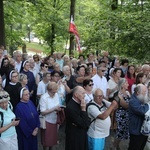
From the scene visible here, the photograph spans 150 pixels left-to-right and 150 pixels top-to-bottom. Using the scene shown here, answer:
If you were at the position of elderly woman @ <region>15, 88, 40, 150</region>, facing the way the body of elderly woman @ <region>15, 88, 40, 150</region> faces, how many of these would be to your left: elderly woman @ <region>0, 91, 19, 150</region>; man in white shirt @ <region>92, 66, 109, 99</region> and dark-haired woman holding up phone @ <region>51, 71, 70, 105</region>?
2

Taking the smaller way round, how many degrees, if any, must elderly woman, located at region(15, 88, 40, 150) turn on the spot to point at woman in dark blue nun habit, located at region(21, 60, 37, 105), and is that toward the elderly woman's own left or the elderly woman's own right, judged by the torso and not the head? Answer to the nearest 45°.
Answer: approximately 135° to the elderly woman's own left

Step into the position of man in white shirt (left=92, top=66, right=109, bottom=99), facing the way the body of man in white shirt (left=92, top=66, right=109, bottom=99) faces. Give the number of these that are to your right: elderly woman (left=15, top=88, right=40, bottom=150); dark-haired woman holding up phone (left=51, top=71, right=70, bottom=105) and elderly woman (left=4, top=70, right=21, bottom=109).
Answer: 3

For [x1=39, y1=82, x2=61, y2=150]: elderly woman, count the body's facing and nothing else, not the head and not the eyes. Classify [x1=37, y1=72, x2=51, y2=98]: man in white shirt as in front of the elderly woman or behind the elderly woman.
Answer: behind

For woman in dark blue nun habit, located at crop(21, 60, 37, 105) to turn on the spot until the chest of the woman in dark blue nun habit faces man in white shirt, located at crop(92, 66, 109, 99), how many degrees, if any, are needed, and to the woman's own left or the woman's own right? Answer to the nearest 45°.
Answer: approximately 45° to the woman's own left

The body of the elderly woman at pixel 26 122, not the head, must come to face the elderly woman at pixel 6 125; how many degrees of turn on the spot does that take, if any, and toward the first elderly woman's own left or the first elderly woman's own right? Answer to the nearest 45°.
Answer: approximately 90° to the first elderly woman's own right
